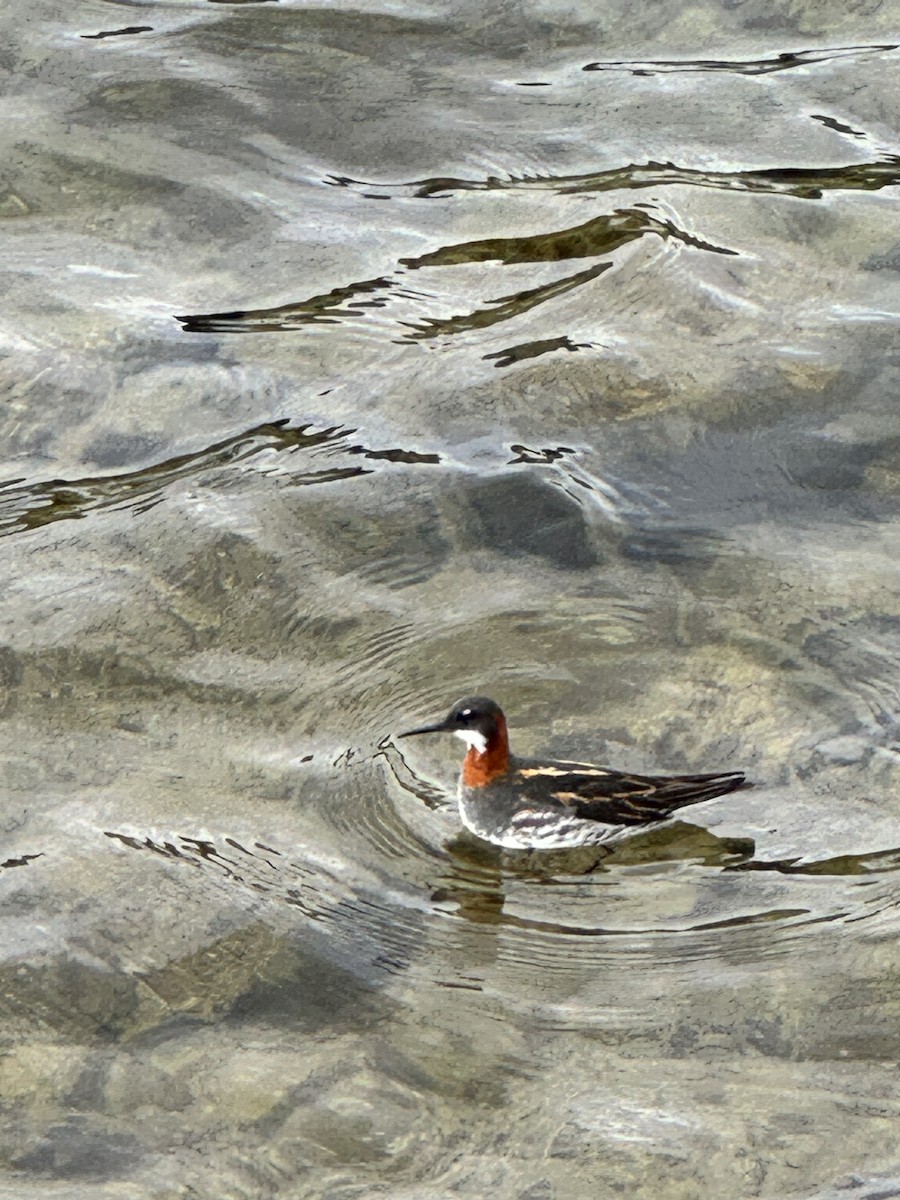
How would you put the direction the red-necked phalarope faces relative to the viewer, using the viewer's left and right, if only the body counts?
facing to the left of the viewer
